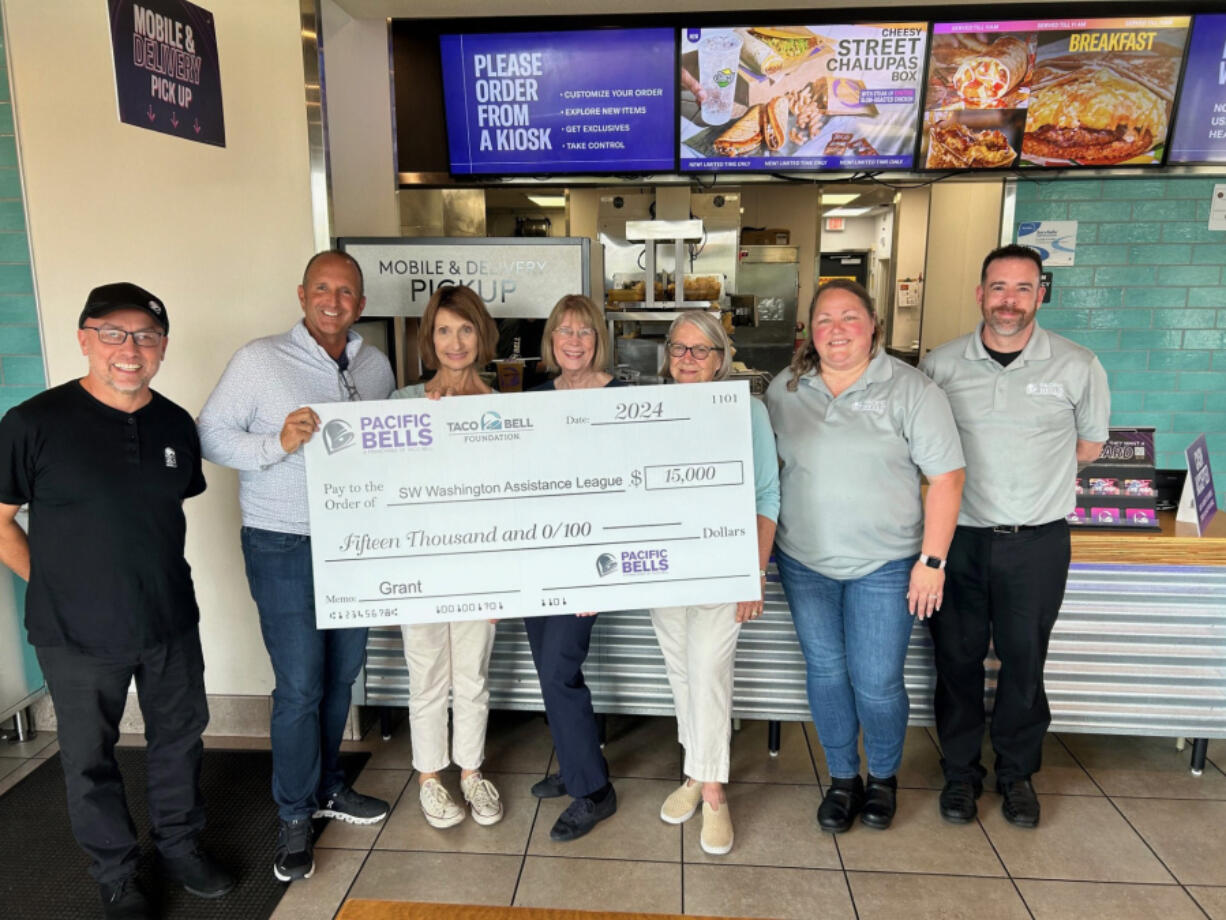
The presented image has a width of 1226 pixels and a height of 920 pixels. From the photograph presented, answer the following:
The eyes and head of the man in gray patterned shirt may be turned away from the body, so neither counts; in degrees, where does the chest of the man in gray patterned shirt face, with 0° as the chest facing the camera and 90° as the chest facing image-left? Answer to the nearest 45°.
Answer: approximately 315°

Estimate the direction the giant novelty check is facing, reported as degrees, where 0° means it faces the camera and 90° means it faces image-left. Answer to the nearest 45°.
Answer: approximately 0°

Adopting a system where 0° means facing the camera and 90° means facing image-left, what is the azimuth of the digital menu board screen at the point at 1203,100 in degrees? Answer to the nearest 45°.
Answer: approximately 0°

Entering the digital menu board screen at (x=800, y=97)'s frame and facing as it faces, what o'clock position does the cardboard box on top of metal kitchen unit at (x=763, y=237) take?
The cardboard box on top of metal kitchen unit is roughly at 6 o'clock from the digital menu board screen.

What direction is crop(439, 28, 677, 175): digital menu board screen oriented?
toward the camera

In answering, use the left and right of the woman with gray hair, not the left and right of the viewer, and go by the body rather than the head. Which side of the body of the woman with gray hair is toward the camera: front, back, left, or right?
front

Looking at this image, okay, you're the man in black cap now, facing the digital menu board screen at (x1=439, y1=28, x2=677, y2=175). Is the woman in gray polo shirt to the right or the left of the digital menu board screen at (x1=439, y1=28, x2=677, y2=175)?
right

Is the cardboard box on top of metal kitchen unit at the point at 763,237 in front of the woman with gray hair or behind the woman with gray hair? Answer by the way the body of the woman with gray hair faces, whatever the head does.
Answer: behind

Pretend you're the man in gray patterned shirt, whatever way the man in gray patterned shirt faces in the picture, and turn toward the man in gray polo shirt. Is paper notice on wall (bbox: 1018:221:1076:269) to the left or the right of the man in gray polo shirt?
left

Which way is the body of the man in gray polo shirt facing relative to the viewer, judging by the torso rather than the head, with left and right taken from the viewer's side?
facing the viewer
